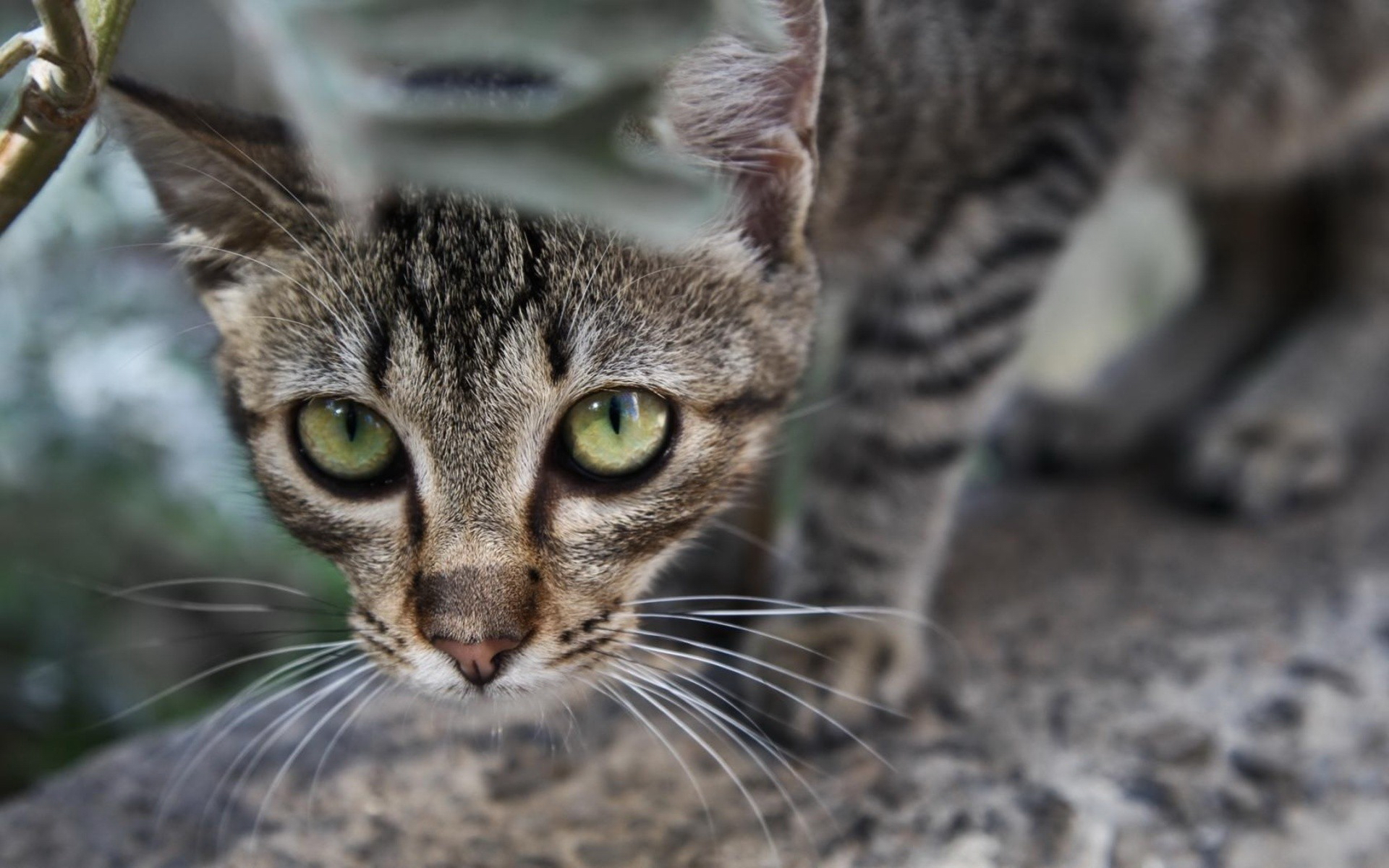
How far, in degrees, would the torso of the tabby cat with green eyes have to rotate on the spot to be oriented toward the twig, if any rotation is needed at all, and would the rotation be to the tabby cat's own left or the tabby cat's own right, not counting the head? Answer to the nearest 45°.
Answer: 0° — it already faces it

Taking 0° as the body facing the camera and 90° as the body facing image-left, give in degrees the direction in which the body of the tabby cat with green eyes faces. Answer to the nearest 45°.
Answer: approximately 45°
